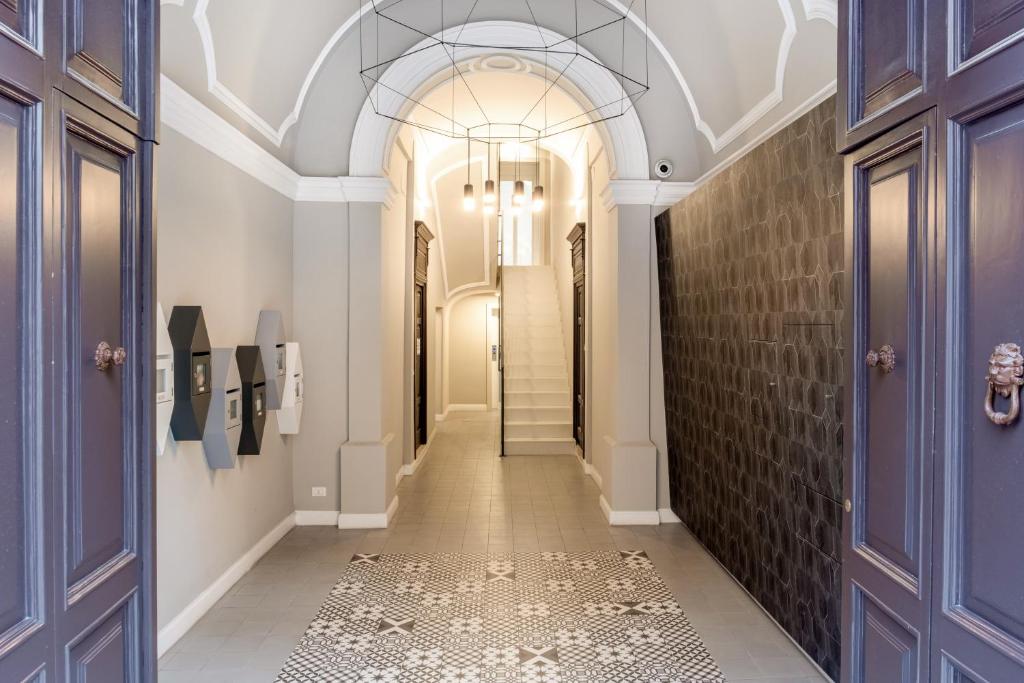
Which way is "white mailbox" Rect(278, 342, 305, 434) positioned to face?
to the viewer's right

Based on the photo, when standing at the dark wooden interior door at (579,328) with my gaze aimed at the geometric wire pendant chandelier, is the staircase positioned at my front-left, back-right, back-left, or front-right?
back-right

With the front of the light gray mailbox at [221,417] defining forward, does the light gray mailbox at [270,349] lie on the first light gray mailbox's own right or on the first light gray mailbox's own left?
on the first light gray mailbox's own left

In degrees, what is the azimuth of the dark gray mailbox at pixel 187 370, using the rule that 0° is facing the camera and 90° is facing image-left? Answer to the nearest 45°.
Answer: approximately 315°

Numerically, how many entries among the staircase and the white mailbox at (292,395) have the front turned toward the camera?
1

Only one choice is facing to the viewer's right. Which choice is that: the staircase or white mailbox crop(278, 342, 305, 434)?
the white mailbox

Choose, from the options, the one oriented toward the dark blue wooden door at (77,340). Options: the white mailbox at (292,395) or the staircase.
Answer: the staircase
